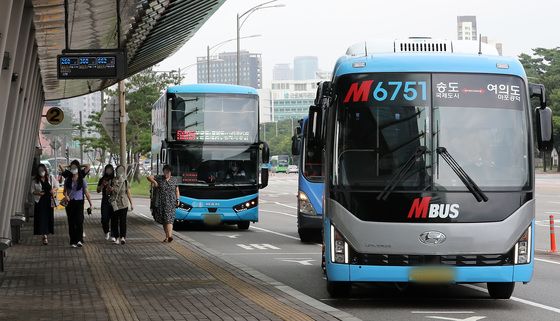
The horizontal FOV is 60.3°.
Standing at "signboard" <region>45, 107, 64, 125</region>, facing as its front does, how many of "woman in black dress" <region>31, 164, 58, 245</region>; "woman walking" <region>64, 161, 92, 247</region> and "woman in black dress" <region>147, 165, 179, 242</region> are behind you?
0

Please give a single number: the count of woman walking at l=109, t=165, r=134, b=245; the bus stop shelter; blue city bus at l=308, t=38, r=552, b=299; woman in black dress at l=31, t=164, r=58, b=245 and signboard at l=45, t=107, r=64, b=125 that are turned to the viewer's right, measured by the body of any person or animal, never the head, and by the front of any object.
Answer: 1

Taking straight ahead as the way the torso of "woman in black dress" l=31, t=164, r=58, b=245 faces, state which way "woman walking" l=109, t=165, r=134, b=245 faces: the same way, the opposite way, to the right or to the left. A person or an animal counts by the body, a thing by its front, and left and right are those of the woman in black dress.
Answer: the same way

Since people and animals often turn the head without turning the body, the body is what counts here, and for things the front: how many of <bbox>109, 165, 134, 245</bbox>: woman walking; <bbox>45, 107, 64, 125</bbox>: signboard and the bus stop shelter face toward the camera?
2

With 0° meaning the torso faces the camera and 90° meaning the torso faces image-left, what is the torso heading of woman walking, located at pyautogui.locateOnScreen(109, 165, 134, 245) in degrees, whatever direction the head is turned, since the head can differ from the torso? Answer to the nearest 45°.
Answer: approximately 0°

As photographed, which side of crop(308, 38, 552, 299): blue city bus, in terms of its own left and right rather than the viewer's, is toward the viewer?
front

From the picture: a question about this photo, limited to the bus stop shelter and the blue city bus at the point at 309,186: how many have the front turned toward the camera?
1

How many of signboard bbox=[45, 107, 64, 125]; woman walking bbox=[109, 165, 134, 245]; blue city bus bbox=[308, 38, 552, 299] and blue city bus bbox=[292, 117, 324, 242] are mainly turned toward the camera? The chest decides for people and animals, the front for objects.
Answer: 4

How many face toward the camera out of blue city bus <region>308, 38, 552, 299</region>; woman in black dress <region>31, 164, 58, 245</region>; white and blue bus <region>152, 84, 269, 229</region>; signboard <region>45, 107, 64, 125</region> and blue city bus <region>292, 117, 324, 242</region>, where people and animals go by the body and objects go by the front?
5

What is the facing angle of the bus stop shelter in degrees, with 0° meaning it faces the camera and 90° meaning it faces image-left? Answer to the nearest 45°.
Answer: approximately 270°

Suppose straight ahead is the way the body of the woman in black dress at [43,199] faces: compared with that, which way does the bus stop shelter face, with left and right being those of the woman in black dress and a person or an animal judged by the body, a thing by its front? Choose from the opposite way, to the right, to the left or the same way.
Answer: to the left

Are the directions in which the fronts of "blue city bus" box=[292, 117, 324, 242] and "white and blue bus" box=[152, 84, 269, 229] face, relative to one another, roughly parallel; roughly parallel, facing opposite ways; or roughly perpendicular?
roughly parallel

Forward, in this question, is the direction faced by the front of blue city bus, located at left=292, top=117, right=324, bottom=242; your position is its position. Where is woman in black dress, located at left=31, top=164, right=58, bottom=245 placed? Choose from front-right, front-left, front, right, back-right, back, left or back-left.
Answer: right

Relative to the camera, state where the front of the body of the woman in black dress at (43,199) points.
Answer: toward the camera

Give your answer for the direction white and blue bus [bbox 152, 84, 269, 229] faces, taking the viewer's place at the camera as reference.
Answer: facing the viewer

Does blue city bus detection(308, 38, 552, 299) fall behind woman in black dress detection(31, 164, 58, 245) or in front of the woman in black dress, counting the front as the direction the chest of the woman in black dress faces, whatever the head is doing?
in front
